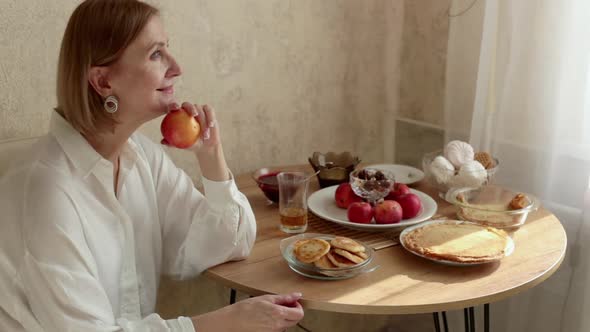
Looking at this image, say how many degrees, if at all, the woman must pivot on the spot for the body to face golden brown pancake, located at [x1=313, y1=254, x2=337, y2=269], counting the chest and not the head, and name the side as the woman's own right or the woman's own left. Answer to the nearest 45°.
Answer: approximately 45° to the woman's own left

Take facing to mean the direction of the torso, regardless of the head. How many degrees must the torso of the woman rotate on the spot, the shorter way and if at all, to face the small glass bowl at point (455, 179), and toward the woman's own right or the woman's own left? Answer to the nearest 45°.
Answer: approximately 45° to the woman's own left

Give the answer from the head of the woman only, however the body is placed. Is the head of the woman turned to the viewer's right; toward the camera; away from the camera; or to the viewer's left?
to the viewer's right

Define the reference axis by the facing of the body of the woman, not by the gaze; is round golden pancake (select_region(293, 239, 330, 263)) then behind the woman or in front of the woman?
in front

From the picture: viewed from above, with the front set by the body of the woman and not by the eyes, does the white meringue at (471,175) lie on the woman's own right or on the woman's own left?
on the woman's own left

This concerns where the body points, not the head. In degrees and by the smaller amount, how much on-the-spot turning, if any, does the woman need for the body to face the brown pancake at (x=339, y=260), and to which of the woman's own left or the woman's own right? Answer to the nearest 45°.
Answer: approximately 45° to the woman's own left

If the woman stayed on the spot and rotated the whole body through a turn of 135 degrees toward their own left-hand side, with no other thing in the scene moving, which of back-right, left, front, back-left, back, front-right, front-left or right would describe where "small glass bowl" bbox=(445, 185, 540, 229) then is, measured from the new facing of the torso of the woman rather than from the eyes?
right

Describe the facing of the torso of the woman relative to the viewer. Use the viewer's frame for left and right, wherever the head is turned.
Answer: facing the viewer and to the right of the viewer

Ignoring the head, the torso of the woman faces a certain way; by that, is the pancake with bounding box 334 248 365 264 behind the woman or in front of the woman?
in front

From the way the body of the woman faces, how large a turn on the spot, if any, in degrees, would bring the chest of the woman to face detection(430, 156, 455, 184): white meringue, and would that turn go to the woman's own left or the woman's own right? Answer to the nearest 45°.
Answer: approximately 45° to the woman's own left
